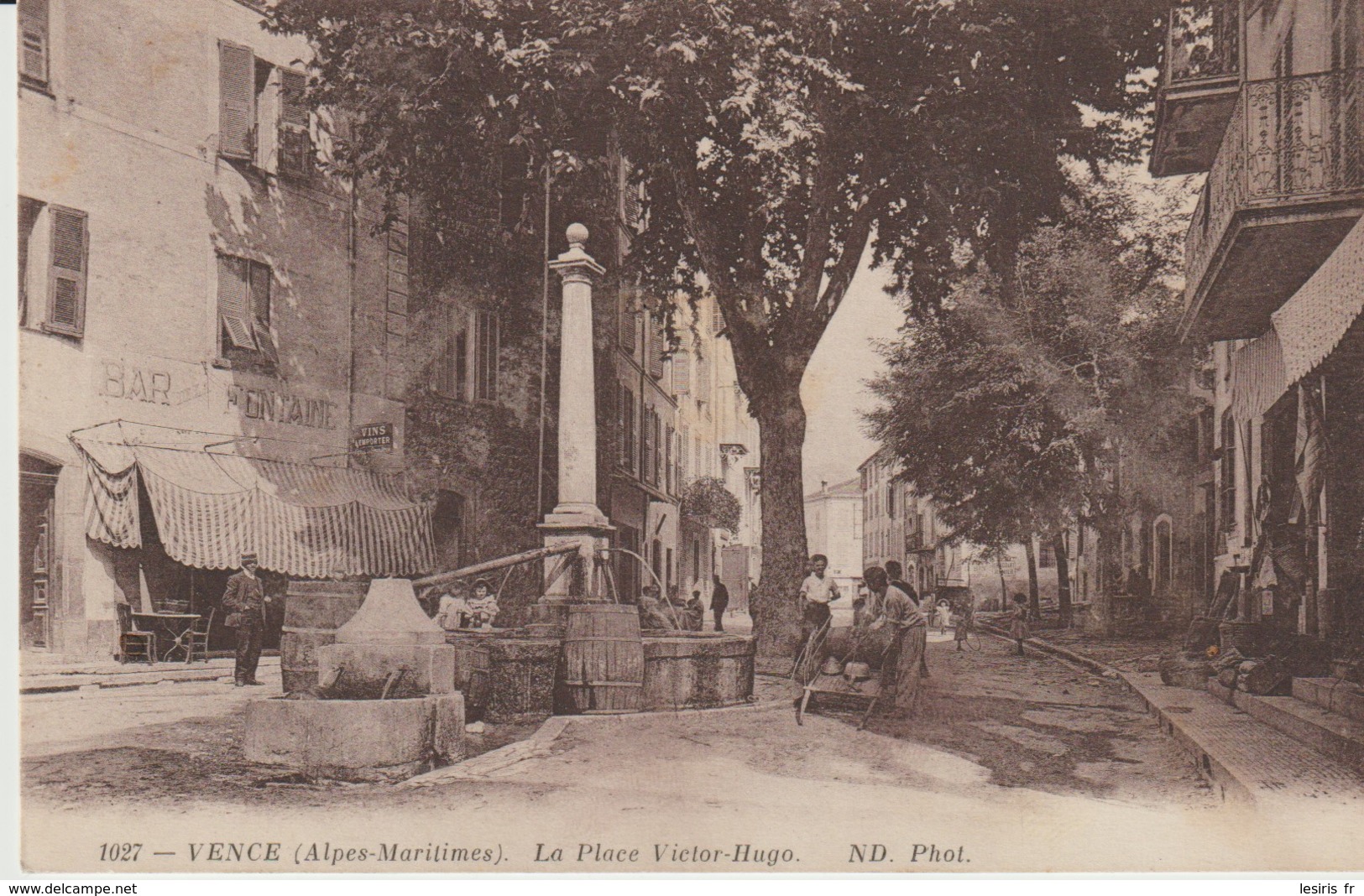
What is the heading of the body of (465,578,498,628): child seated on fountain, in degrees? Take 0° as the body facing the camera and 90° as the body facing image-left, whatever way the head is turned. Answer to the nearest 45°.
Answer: approximately 0°

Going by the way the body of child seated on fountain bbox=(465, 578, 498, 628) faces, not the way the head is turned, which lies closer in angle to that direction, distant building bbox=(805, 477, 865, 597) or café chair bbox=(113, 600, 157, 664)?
the café chair

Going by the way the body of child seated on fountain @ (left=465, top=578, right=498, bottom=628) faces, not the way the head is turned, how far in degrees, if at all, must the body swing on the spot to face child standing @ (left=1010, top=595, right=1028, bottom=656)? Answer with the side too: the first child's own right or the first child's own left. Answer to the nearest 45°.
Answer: approximately 135° to the first child's own left

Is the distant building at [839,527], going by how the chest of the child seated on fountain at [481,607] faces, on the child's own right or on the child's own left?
on the child's own left

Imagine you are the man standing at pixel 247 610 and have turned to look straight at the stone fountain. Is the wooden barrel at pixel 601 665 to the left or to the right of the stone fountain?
left
